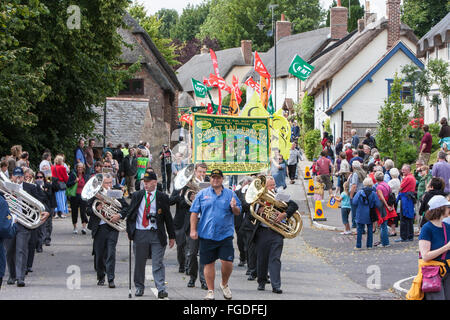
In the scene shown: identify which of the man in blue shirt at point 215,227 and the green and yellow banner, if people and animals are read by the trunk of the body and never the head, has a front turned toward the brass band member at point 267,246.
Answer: the green and yellow banner

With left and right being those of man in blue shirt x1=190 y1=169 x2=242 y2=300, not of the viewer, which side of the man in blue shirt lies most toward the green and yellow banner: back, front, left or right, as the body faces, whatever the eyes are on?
back

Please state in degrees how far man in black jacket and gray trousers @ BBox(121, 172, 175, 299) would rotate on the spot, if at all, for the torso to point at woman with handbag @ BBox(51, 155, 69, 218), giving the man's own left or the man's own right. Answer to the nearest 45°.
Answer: approximately 180°

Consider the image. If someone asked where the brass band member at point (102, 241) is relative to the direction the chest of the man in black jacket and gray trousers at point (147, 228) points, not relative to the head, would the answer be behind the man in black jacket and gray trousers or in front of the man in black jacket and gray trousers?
behind

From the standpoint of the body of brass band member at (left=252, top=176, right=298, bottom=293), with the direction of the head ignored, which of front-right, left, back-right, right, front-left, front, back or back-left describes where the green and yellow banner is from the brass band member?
back

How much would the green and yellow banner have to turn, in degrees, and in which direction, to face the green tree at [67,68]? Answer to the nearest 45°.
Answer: approximately 135° to its right

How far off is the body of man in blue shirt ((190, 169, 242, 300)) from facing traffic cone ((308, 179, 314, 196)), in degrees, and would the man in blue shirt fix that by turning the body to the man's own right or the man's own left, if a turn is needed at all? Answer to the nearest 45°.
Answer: approximately 180°

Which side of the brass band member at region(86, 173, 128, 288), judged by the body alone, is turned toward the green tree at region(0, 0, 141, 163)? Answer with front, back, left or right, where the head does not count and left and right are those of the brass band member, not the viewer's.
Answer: back

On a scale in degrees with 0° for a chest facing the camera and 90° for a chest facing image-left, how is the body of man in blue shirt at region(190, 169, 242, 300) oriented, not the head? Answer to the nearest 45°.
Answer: approximately 0°

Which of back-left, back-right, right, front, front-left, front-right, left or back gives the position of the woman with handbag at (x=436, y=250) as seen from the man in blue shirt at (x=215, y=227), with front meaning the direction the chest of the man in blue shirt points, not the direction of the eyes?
front-left
